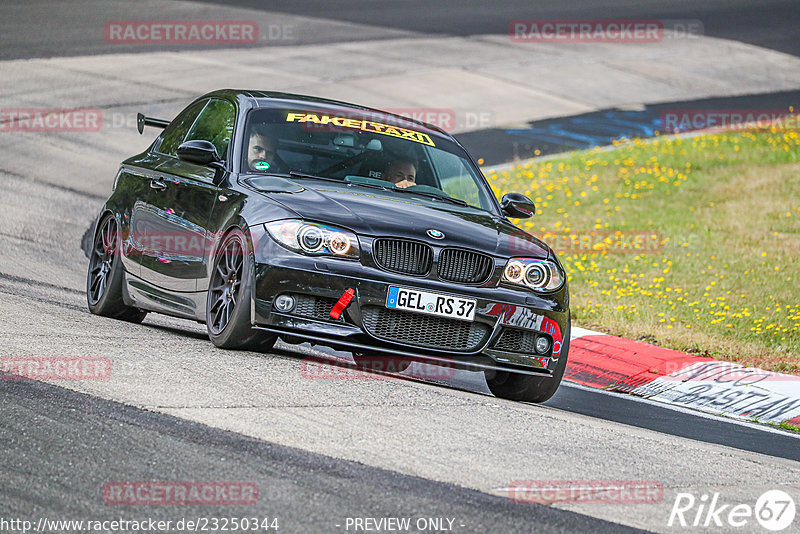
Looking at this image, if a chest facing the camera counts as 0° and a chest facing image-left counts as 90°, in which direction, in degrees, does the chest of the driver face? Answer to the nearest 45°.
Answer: approximately 315°

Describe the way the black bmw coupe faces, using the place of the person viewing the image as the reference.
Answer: facing the viewer and to the right of the viewer
